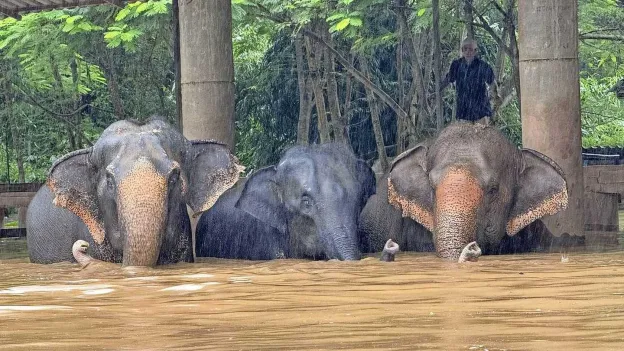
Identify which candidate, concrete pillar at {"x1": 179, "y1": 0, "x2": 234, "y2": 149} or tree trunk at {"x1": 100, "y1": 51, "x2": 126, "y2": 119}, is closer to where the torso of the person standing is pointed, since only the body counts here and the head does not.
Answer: the concrete pillar

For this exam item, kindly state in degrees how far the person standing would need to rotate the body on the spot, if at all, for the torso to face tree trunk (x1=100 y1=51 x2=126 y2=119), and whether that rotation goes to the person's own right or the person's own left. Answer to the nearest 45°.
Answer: approximately 135° to the person's own right

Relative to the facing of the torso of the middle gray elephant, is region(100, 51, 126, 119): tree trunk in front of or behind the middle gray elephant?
behind

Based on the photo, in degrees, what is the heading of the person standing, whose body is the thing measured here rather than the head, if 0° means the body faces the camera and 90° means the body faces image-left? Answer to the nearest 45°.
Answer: approximately 0°

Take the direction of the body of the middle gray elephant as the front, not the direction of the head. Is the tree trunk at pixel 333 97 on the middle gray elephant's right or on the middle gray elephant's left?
on the middle gray elephant's left

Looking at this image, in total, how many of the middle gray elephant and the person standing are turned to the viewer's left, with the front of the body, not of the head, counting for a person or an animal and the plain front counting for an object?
0

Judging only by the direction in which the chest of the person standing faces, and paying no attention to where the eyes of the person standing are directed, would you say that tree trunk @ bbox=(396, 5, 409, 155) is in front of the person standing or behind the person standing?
behind

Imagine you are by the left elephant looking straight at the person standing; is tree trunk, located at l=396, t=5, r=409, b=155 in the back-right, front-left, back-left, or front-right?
front-left

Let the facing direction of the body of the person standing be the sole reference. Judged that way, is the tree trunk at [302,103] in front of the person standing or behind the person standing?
behind

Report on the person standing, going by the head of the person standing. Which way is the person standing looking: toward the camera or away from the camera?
toward the camera

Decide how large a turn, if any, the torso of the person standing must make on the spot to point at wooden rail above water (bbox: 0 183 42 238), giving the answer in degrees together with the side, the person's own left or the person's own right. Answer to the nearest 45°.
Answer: approximately 90° to the person's own right
